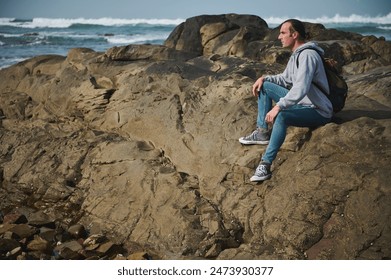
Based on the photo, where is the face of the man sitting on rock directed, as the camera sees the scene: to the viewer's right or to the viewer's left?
to the viewer's left

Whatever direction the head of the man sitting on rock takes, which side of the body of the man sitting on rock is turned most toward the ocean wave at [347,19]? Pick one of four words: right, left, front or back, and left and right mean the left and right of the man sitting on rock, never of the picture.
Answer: right

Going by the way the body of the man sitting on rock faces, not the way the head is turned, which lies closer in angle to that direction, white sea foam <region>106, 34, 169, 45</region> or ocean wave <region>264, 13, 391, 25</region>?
the white sea foam

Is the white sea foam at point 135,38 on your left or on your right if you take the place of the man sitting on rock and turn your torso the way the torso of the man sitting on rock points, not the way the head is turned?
on your right

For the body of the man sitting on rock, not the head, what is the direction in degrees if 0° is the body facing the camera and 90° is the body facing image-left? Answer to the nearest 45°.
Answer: approximately 90°
